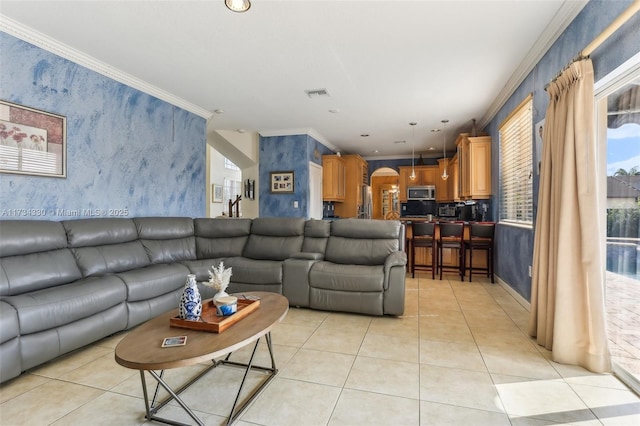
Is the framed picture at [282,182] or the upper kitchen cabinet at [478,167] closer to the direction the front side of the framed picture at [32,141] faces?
the upper kitchen cabinet

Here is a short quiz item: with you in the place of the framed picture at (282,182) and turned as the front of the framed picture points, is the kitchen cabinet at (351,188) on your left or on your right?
on your left

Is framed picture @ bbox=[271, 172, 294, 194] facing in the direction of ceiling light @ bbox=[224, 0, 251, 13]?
yes

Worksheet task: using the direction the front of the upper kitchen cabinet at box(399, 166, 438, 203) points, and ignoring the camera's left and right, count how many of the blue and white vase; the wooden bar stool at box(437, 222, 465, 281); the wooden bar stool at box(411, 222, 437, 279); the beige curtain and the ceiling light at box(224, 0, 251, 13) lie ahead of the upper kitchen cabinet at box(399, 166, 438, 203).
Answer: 5

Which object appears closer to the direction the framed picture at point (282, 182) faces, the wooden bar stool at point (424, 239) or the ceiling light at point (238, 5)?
the ceiling light

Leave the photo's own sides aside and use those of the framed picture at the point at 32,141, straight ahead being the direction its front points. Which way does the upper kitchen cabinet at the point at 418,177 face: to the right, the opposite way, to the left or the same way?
to the right

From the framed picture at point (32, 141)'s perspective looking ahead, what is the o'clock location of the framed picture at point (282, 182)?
the framed picture at point (282, 182) is roughly at 10 o'clock from the framed picture at point (32, 141).

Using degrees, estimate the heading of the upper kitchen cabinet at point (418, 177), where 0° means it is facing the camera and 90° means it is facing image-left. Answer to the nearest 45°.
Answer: approximately 0°

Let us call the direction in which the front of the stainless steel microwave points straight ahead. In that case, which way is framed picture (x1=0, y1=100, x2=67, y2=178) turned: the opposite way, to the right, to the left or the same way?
to the left

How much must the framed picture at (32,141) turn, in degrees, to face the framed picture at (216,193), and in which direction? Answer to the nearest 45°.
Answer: approximately 90° to its left

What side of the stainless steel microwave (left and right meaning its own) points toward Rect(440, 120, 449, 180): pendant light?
front

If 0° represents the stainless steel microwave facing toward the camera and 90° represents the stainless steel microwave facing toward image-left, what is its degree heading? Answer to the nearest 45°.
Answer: approximately 0°
